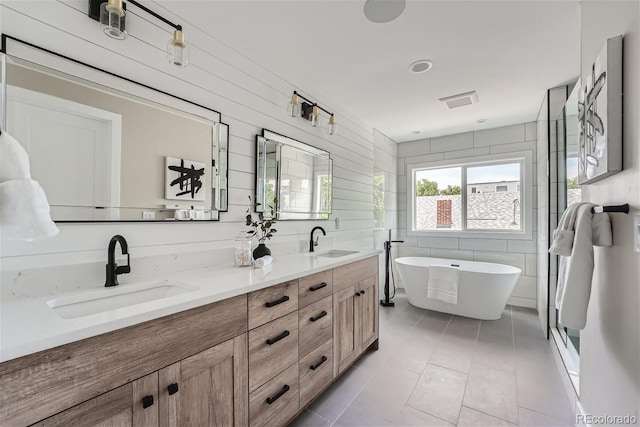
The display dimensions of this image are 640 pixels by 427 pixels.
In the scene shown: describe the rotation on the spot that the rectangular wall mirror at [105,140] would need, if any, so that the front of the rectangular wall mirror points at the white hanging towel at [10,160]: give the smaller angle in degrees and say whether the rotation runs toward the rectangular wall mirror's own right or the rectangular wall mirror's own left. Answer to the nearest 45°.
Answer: approximately 90° to the rectangular wall mirror's own right

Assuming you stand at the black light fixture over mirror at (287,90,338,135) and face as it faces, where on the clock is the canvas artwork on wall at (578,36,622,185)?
The canvas artwork on wall is roughly at 12 o'clock from the black light fixture over mirror.

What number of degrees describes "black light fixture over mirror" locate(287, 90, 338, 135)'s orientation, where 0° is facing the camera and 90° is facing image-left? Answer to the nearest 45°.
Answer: approximately 315°

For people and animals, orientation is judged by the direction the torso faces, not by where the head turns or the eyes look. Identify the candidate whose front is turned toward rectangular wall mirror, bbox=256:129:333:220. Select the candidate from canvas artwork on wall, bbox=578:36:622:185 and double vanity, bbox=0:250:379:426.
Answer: the canvas artwork on wall

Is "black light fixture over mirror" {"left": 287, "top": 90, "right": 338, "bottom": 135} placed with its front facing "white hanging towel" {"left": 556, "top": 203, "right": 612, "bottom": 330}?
yes

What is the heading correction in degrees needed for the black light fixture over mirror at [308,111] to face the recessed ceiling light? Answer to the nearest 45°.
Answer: approximately 45° to its left

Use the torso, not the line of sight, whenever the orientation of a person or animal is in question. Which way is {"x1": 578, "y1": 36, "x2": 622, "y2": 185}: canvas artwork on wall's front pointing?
to the viewer's left

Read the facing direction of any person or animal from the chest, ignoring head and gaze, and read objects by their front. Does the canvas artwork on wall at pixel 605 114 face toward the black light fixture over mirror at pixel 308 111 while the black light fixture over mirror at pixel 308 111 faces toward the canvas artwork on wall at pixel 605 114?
yes

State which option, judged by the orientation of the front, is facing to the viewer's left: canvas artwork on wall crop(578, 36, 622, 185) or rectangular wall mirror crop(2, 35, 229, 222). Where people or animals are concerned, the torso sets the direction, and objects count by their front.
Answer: the canvas artwork on wall
